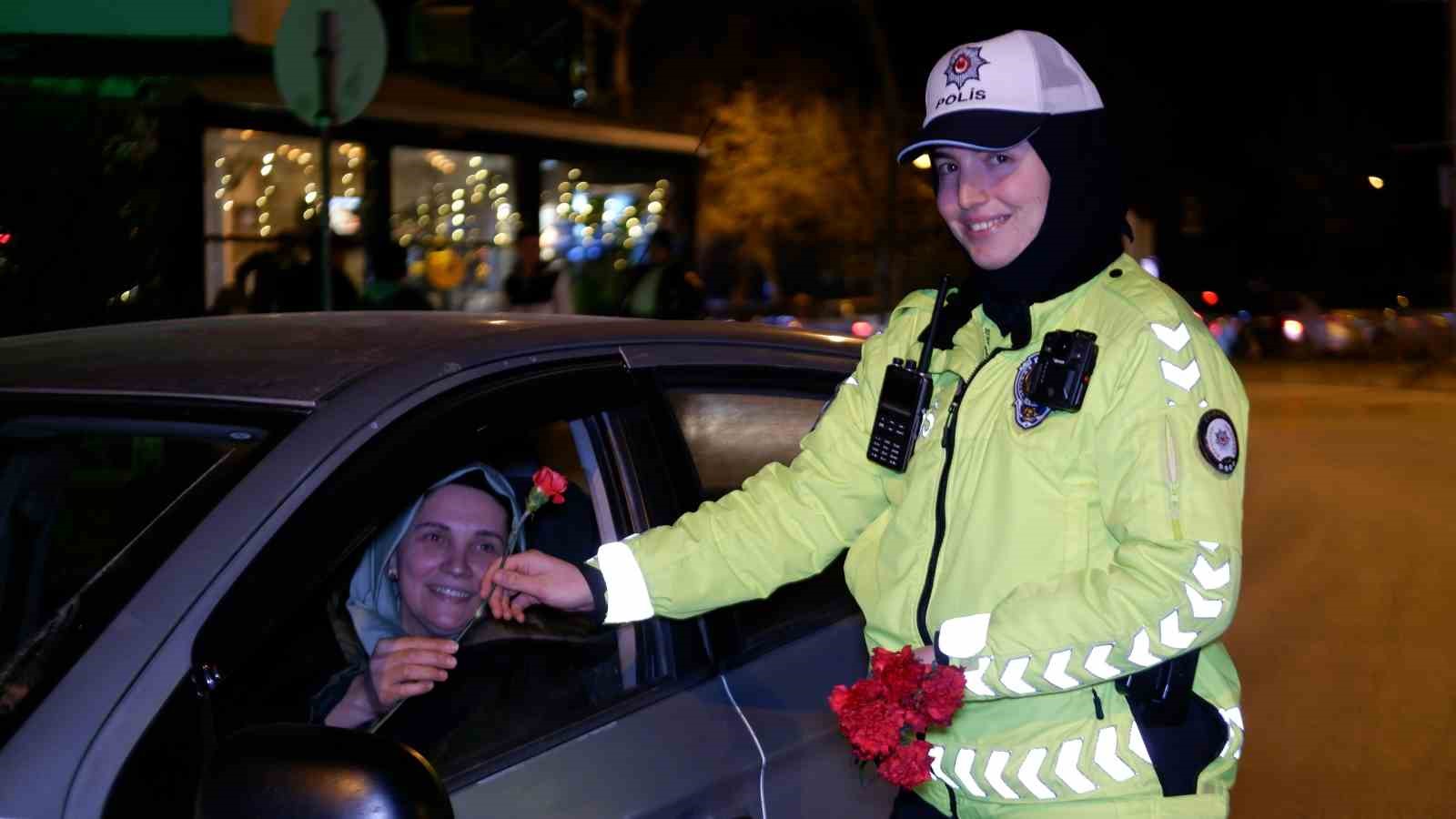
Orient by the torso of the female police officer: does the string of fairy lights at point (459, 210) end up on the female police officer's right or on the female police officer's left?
on the female police officer's right

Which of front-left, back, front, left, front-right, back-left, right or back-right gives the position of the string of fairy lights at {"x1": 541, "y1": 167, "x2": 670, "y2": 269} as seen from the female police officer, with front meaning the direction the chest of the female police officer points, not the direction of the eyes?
back-right

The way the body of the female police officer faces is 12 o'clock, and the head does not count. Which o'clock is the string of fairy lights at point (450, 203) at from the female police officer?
The string of fairy lights is roughly at 4 o'clock from the female police officer.

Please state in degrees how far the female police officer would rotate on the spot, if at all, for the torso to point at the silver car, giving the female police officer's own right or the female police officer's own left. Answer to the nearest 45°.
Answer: approximately 45° to the female police officer's own right

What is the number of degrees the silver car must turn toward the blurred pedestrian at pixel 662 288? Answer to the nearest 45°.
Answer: approximately 135° to its right

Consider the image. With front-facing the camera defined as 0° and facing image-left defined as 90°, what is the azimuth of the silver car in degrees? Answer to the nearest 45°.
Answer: approximately 45°

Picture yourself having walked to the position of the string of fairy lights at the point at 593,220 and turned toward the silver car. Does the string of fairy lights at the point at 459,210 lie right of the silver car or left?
right
